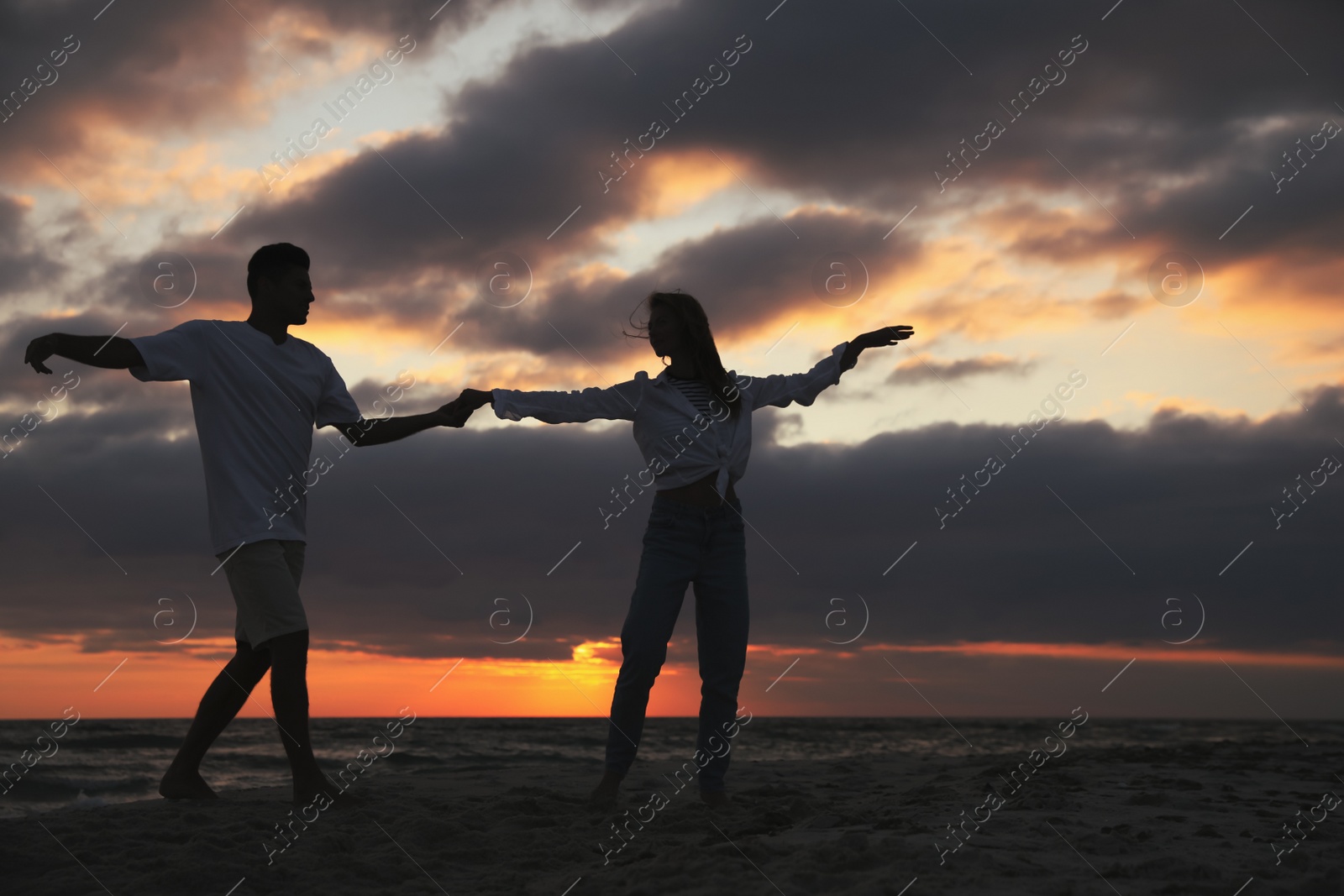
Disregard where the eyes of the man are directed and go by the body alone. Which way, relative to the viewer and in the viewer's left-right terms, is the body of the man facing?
facing the viewer and to the right of the viewer

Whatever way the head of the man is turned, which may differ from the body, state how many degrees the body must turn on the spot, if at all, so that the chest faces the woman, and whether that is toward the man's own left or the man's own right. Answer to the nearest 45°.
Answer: approximately 45° to the man's own left

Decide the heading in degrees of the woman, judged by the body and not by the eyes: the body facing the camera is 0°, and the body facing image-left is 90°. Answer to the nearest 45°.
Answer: approximately 0°

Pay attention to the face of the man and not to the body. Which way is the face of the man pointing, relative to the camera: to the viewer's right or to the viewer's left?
to the viewer's right

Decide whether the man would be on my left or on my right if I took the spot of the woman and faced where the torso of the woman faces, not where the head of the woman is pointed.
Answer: on my right

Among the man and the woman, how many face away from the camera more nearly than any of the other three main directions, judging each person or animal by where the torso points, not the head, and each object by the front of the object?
0
